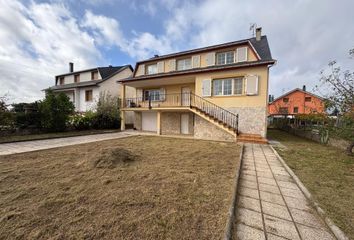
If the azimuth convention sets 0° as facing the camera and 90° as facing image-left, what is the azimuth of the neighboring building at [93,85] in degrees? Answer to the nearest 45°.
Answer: approximately 45°

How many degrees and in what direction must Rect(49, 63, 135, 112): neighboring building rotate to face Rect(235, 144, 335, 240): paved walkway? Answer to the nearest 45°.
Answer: approximately 45° to its left

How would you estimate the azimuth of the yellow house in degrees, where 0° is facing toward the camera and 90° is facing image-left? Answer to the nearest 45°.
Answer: approximately 45°

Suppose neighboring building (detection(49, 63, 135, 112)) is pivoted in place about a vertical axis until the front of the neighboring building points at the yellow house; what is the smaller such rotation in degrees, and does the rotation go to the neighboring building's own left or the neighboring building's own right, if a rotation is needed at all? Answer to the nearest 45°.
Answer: approximately 90° to the neighboring building's own left

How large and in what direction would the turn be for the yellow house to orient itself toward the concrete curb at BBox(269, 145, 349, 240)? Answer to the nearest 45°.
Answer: approximately 45° to its left

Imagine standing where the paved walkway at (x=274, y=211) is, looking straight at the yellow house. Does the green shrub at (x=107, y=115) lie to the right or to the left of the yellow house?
left

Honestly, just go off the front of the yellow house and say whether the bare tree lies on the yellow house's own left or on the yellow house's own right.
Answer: on the yellow house's own left

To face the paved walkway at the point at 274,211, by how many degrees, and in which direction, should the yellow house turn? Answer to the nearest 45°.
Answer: approximately 45° to its left
